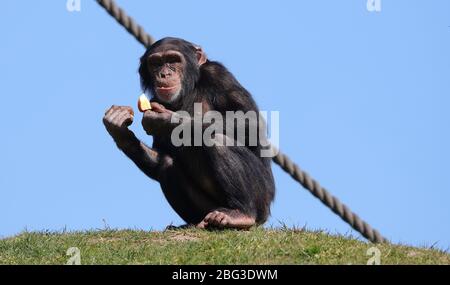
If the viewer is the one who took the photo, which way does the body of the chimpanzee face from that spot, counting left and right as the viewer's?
facing the viewer and to the left of the viewer

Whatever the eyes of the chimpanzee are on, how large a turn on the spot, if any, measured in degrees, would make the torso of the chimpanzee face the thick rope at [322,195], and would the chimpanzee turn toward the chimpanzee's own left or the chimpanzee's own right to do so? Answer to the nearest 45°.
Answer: approximately 180°
